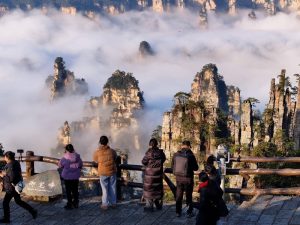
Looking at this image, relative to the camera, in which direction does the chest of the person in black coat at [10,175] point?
to the viewer's left

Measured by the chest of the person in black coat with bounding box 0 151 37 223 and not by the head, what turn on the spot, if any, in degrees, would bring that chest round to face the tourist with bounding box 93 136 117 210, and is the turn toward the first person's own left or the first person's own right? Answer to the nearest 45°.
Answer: approximately 180°

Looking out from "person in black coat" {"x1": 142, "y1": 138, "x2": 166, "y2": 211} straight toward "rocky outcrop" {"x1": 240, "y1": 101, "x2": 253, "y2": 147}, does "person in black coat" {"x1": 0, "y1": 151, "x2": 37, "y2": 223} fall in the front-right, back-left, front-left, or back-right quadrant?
back-left

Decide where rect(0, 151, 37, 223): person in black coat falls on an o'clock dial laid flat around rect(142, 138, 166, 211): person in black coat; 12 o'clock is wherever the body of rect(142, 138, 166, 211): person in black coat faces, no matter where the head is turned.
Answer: rect(0, 151, 37, 223): person in black coat is roughly at 9 o'clock from rect(142, 138, 166, 211): person in black coat.

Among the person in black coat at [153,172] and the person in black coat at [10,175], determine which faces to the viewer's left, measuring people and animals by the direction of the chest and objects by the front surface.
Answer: the person in black coat at [10,175]

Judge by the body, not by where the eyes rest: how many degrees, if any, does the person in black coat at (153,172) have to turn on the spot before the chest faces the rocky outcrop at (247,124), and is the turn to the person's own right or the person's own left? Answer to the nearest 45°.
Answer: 0° — they already face it

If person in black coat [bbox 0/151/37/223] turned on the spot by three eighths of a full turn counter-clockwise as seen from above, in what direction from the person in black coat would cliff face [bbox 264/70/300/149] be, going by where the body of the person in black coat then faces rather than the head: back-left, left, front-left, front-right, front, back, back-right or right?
left

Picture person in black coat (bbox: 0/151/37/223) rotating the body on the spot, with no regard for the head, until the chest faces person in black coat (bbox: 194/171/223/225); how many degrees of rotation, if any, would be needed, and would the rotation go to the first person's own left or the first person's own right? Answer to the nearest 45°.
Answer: approximately 135° to the first person's own left

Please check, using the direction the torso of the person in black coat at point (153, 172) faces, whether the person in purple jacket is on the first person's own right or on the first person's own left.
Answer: on the first person's own left

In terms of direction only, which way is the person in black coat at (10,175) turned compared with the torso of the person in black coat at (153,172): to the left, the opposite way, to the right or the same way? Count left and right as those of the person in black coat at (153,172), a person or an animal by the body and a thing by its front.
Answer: to the left

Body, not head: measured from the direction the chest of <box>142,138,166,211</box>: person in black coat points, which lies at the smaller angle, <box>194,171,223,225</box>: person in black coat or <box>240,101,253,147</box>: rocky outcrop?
the rocky outcrop

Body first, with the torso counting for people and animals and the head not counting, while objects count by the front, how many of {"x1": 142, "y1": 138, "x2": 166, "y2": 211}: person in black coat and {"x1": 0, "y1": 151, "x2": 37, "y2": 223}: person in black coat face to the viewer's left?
1

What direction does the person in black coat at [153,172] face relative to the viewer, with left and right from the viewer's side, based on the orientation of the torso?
facing away from the viewer

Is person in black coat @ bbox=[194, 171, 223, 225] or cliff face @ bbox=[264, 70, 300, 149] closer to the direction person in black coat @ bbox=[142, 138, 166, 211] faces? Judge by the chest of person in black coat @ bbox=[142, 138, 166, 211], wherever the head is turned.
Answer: the cliff face

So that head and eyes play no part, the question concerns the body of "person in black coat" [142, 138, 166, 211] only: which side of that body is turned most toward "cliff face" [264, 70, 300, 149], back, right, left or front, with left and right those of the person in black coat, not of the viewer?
front
